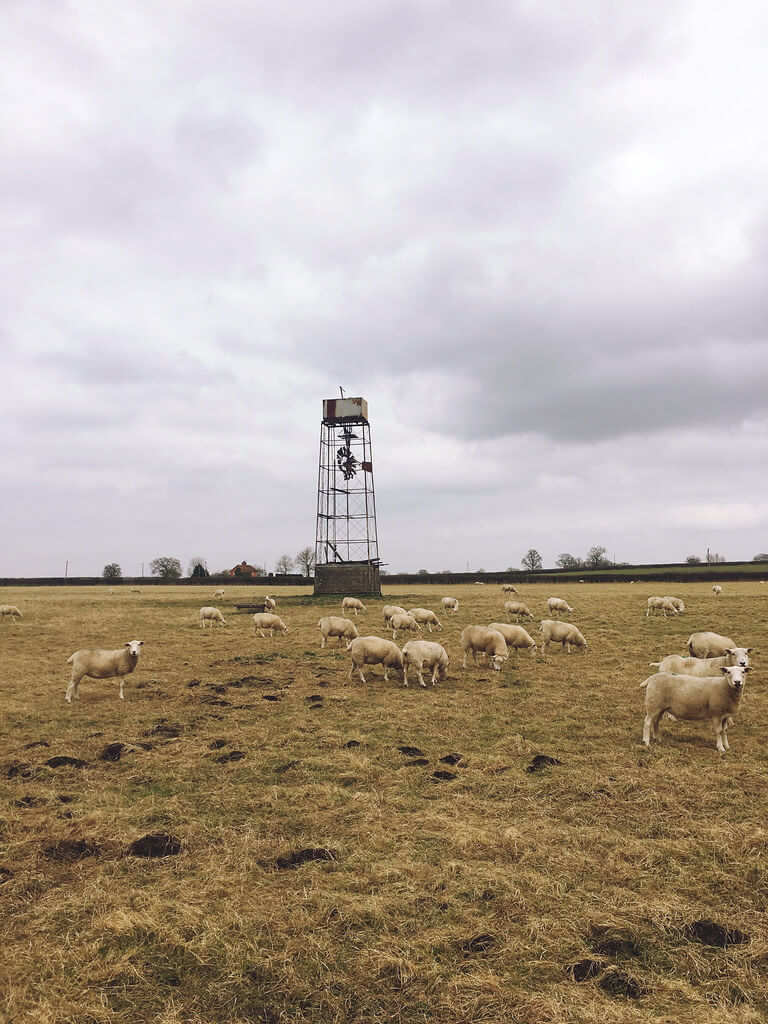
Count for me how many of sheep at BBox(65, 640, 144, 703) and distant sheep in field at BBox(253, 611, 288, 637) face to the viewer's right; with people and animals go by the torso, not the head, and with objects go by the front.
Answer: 2

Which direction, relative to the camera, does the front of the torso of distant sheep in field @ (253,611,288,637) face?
to the viewer's right

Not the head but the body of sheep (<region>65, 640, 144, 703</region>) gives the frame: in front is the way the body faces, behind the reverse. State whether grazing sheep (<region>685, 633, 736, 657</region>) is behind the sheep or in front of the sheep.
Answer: in front

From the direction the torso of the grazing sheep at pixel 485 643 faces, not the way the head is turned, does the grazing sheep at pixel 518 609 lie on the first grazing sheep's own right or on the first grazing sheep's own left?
on the first grazing sheep's own left
